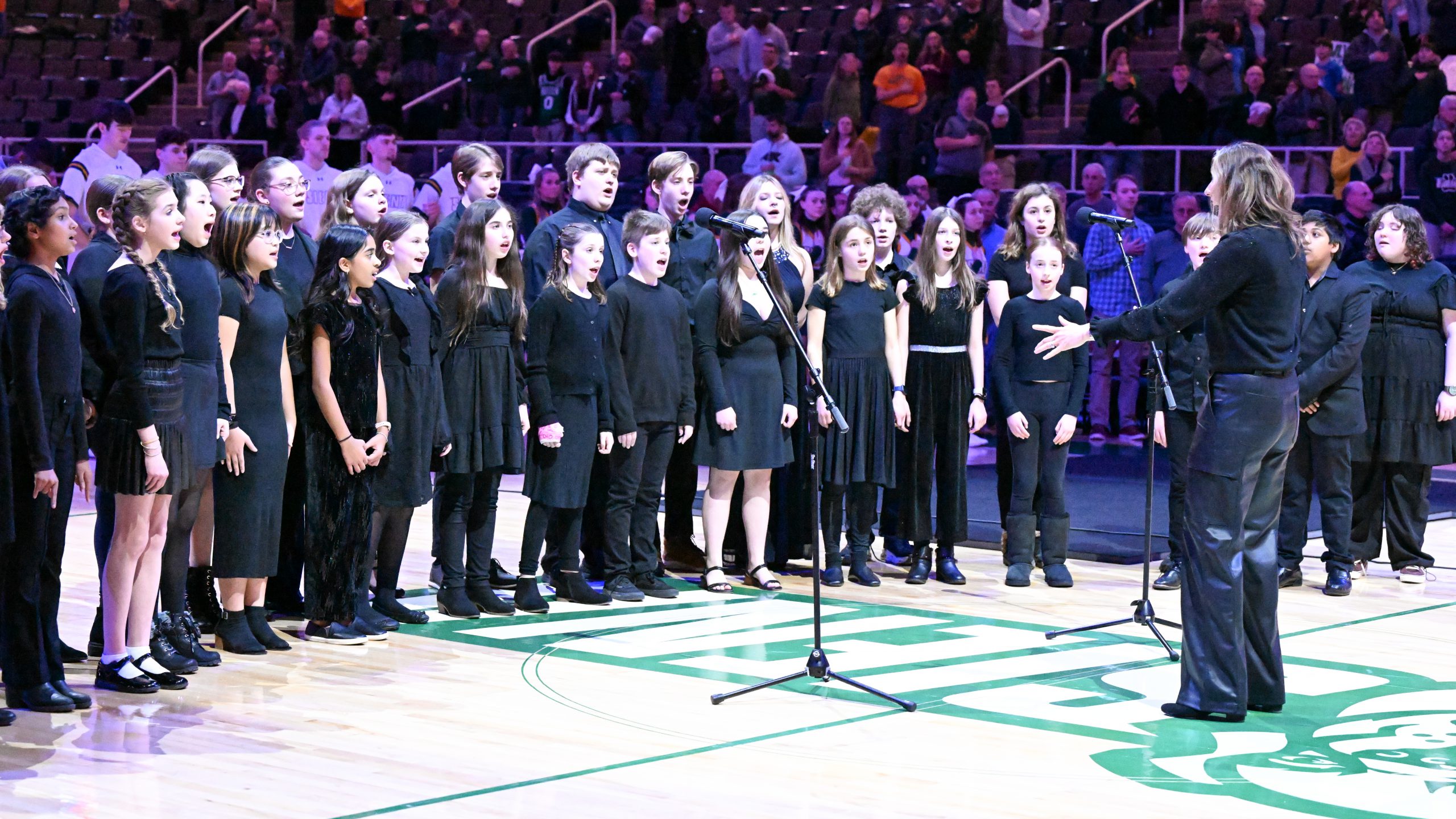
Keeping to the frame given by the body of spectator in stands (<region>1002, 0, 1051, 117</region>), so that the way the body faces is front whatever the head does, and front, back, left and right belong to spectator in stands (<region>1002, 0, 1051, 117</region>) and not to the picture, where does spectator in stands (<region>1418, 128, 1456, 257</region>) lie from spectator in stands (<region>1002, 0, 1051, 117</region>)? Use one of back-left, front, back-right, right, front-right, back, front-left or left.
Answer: front-left

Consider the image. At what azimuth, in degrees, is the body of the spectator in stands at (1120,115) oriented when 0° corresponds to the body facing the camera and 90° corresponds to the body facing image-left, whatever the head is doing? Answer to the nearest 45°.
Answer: approximately 0°

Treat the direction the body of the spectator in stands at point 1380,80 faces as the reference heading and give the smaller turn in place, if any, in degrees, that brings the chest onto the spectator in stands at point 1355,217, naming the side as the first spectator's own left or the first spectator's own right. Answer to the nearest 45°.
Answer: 0° — they already face them

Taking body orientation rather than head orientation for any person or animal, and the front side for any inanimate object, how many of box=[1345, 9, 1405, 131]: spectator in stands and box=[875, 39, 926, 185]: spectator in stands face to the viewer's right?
0

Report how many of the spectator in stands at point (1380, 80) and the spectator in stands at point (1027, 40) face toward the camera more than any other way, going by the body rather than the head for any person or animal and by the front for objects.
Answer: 2

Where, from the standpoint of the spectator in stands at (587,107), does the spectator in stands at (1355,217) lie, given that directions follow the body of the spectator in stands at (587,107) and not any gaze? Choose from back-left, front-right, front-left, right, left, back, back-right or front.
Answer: front-left
